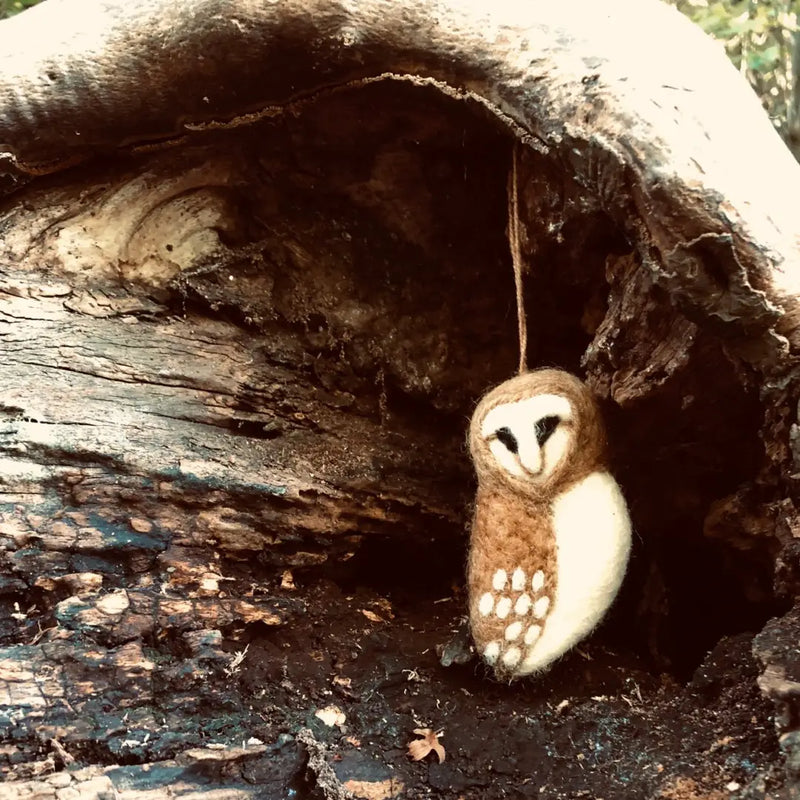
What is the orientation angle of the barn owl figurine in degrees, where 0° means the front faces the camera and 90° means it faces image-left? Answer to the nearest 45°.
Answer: approximately 315°
